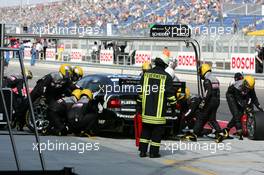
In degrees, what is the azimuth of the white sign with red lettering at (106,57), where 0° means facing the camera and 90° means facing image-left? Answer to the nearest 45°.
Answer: approximately 0°

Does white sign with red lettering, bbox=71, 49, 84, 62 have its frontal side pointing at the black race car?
yes

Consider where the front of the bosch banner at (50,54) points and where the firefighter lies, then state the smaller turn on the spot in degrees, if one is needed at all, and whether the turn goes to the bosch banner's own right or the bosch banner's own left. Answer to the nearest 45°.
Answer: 0° — it already faces them

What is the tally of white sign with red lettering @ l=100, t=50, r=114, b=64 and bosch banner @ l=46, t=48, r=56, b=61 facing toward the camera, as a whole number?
2
